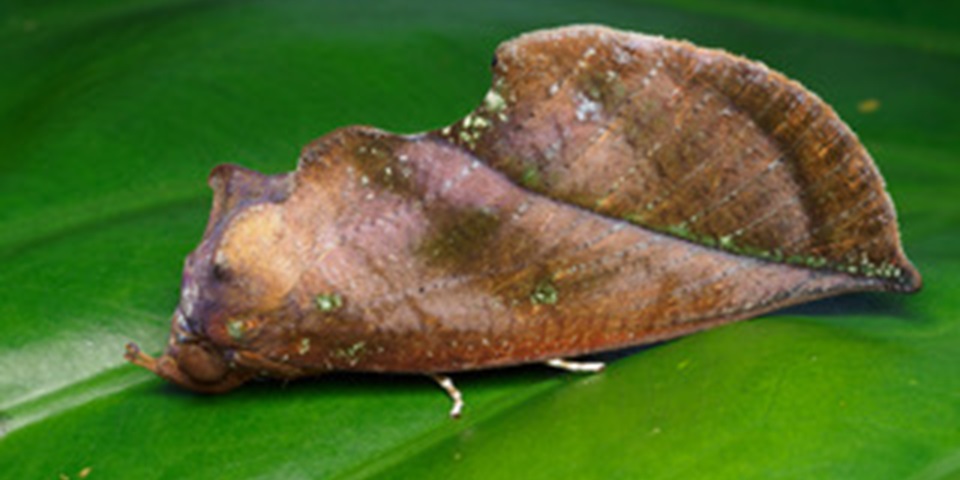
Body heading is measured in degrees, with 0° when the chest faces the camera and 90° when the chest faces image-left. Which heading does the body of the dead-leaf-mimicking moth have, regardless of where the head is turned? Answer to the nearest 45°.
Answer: approximately 90°
